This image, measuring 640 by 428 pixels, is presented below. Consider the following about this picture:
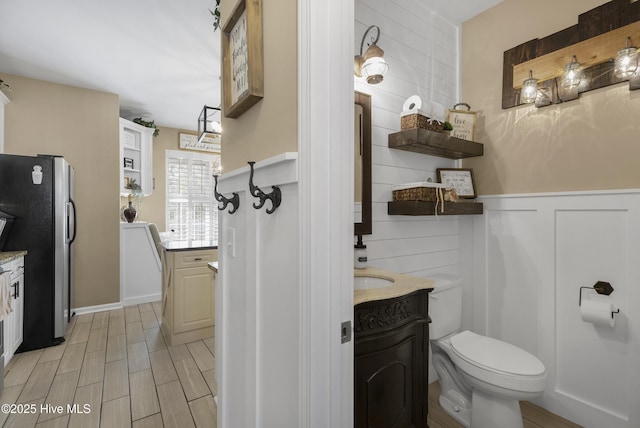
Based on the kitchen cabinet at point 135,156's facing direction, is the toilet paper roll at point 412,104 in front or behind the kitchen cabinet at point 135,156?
in front

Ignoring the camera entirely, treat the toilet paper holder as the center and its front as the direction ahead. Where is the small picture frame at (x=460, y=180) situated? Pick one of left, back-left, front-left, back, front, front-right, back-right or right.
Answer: front-right

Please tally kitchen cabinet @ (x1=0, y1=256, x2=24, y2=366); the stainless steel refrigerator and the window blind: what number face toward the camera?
1

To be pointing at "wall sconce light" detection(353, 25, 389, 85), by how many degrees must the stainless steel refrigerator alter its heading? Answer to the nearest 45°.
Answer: approximately 45° to its right

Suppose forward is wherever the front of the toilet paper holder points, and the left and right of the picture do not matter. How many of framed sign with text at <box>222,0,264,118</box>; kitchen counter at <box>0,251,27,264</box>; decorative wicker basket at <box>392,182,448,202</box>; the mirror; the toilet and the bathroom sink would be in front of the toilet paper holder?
6

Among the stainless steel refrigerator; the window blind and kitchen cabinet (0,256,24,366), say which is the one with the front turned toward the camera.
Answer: the window blind

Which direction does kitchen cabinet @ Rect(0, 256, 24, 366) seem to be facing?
to the viewer's right

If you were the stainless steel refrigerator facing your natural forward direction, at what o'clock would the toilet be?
The toilet is roughly at 2 o'clock from the stainless steel refrigerator.

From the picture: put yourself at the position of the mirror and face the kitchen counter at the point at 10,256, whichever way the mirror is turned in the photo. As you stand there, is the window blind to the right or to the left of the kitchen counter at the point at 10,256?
right

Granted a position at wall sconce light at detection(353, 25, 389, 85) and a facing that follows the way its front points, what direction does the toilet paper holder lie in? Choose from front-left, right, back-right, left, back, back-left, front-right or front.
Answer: front-left

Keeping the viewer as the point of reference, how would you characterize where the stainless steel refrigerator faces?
facing to the right of the viewer

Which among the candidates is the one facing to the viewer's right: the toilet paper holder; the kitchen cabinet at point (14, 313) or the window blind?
the kitchen cabinet

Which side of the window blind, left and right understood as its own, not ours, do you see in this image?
front

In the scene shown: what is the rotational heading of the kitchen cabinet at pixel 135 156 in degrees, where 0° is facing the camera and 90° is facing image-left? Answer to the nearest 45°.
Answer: approximately 315°
